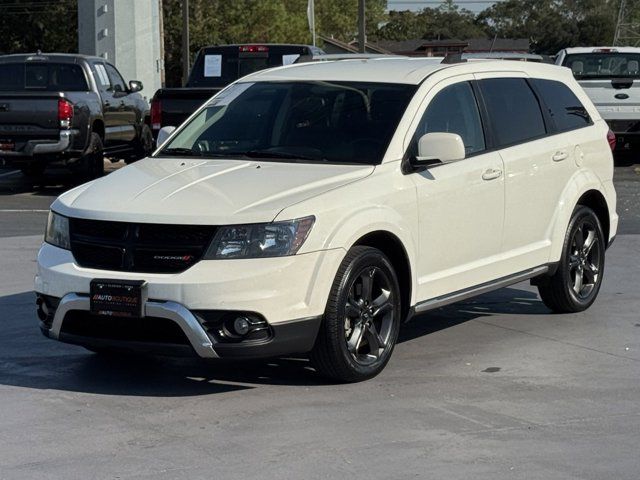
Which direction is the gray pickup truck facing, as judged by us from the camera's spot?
facing away from the viewer and to the right of the viewer

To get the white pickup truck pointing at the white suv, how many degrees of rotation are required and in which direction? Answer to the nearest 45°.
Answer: approximately 180°

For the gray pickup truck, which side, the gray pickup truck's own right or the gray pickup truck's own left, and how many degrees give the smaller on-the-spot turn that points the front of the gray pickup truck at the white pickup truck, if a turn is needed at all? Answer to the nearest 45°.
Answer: approximately 45° to the gray pickup truck's own right

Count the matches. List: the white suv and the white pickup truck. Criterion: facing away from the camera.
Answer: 1

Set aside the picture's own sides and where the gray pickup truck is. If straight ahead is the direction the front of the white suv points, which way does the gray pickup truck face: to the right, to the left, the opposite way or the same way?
the opposite way

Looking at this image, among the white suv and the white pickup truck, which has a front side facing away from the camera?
the white pickup truck

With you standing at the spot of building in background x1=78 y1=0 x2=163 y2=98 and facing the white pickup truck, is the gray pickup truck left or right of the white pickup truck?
right

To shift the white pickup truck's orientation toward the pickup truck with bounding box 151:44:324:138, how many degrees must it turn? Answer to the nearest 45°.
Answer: approximately 135° to its left

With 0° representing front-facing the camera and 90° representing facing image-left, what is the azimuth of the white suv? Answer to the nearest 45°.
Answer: approximately 45°

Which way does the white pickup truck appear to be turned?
away from the camera

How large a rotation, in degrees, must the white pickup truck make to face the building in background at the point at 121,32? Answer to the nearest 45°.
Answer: approximately 45° to its left

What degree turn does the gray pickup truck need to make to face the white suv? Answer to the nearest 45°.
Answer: approximately 135° to its right
